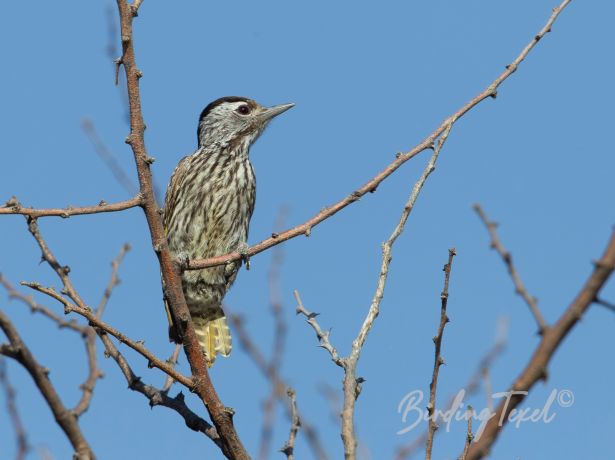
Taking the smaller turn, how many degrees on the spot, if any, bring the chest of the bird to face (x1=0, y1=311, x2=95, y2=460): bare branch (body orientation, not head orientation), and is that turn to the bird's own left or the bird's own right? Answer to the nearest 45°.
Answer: approximately 135° to the bird's own right

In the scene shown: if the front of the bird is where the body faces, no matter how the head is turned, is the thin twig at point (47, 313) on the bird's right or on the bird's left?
on the bird's right

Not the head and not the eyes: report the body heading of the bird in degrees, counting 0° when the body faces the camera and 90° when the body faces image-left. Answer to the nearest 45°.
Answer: approximately 315°

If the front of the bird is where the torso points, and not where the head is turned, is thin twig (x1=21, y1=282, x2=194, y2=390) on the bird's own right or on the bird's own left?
on the bird's own right
